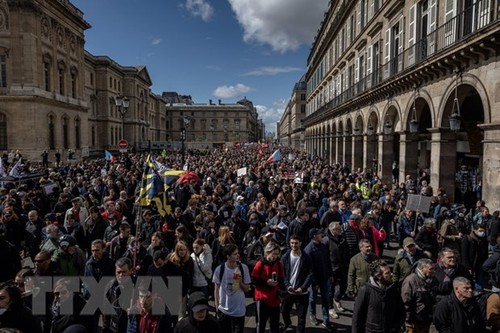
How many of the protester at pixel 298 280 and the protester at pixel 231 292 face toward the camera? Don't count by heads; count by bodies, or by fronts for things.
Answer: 2

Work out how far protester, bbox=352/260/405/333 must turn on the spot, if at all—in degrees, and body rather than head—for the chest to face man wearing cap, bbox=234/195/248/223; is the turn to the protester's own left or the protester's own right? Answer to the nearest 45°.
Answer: approximately 180°

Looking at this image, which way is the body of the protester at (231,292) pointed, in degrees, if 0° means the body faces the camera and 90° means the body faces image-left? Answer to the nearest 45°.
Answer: approximately 0°

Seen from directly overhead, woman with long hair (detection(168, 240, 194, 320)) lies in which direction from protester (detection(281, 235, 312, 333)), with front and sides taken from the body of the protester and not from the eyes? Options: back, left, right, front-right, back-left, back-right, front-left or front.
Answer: right

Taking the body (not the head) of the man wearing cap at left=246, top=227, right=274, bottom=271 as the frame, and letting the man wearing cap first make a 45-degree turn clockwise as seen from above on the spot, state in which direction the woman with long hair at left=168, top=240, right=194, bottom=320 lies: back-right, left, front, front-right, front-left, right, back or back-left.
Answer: front-right

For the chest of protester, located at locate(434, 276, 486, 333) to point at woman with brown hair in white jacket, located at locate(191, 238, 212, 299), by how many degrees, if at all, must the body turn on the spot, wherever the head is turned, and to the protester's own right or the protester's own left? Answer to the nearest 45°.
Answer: approximately 135° to the protester's own right

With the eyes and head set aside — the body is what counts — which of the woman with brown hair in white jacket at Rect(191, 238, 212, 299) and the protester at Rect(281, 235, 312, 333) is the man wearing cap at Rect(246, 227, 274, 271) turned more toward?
the protester

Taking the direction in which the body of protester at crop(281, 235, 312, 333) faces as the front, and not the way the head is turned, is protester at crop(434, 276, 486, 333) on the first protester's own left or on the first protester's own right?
on the first protester's own left

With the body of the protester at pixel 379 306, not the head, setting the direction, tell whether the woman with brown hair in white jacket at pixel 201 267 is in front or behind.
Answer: behind

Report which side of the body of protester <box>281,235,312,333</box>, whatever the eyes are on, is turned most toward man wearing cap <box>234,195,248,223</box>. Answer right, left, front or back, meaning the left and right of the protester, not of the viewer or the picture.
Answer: back

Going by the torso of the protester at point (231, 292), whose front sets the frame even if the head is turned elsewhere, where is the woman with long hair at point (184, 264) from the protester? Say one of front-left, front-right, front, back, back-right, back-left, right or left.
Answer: back-right
